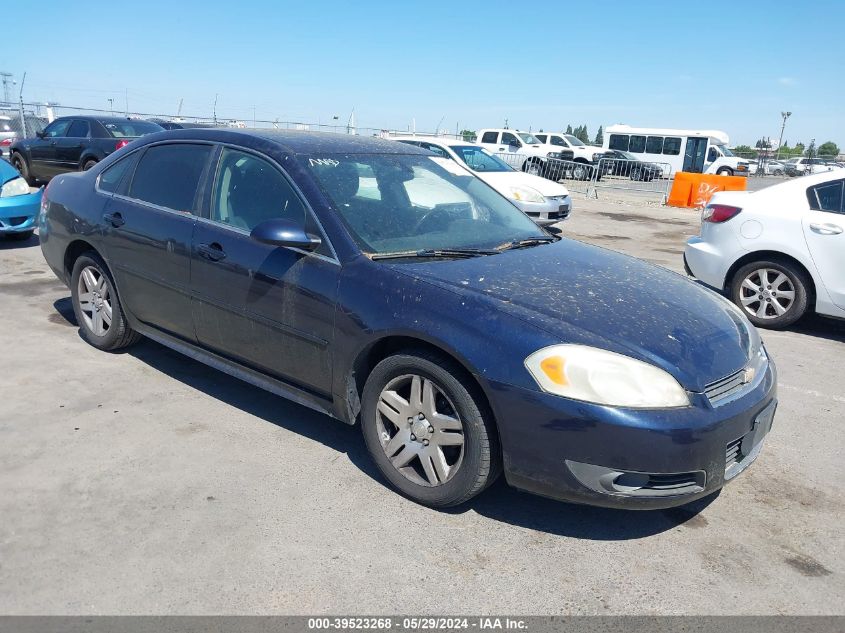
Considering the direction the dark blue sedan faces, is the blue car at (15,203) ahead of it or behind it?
behind

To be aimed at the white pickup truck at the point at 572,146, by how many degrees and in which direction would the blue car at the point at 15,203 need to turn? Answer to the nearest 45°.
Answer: approximately 90° to its left

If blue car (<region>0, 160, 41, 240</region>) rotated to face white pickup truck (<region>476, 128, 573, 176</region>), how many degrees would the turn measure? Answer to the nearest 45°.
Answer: approximately 90° to its left

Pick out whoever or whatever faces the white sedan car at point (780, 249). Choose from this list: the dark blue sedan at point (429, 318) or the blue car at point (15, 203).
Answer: the blue car

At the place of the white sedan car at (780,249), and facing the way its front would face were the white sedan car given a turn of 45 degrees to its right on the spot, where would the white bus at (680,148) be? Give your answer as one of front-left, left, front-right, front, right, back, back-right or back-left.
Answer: back-left

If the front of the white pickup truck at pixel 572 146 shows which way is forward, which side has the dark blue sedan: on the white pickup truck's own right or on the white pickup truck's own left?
on the white pickup truck's own right
